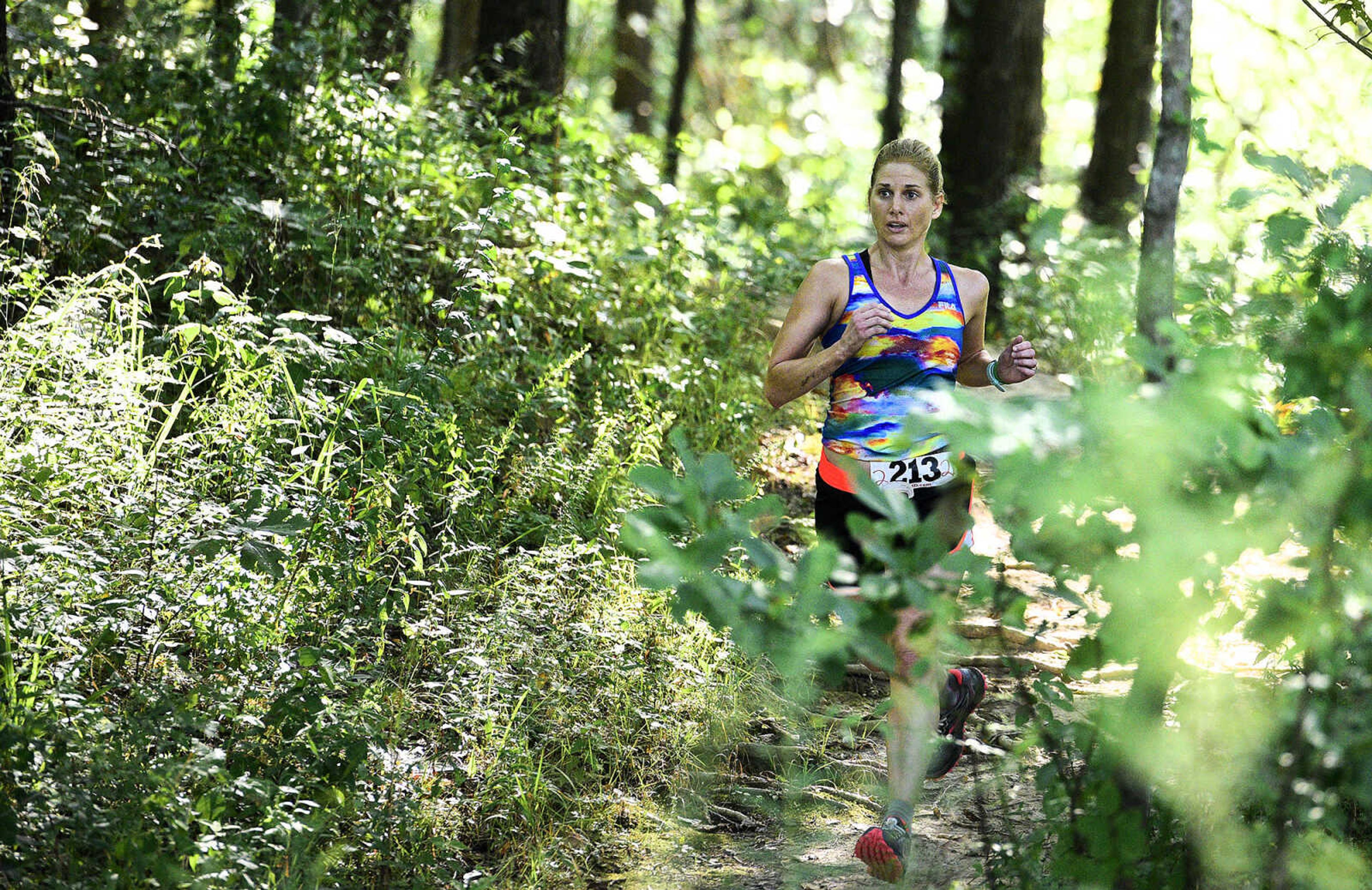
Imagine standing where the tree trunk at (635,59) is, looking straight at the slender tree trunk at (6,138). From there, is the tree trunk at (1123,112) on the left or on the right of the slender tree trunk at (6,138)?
left

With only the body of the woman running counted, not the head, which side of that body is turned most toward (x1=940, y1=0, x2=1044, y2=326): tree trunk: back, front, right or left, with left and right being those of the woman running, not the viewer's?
back

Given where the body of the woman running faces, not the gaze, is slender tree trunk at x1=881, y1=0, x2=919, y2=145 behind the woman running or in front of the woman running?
behind

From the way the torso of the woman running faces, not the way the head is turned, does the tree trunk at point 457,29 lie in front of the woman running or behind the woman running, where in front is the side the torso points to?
behind

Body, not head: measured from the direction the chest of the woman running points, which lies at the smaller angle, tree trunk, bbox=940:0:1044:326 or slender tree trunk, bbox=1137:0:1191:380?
the slender tree trunk

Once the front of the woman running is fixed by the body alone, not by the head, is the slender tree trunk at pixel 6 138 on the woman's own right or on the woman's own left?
on the woman's own right

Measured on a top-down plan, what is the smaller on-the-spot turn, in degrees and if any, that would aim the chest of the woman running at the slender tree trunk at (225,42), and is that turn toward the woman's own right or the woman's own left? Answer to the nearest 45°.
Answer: approximately 135° to the woman's own right

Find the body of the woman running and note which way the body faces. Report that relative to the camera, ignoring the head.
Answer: toward the camera

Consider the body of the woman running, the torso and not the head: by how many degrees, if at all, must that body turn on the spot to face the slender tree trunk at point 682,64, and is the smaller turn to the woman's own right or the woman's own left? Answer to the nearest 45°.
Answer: approximately 180°

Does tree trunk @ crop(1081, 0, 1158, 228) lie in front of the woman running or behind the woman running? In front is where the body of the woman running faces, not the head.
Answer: behind

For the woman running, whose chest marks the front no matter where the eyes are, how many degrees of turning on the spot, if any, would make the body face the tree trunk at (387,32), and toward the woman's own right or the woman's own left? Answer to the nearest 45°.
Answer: approximately 135° to the woman's own right
